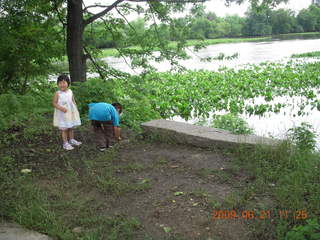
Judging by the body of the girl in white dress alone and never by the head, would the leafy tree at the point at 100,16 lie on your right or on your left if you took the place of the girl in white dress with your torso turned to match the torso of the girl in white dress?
on your left

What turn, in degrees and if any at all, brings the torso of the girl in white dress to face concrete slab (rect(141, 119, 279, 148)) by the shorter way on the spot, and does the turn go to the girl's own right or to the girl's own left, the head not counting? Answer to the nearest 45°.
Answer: approximately 45° to the girl's own left

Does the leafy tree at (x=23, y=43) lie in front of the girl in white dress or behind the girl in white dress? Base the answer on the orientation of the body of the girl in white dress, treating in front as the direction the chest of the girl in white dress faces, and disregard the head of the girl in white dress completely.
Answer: behind

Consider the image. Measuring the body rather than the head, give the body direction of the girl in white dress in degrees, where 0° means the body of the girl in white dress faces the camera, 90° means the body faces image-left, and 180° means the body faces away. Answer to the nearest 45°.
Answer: approximately 315°
